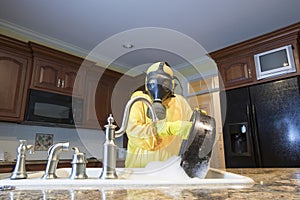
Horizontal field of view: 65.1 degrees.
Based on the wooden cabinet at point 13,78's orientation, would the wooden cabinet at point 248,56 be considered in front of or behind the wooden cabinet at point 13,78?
in front

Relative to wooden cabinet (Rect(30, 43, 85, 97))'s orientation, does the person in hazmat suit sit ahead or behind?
ahead

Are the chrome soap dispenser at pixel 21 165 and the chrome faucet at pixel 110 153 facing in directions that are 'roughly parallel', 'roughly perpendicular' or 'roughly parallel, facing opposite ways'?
roughly parallel

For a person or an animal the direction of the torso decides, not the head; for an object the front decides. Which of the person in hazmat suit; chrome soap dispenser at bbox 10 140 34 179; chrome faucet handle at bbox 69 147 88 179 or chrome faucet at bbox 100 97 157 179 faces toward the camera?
the person in hazmat suit

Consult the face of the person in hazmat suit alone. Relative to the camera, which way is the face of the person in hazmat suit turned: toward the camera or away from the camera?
toward the camera

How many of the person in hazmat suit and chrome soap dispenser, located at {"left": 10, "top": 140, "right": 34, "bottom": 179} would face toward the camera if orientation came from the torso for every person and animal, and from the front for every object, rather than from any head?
1

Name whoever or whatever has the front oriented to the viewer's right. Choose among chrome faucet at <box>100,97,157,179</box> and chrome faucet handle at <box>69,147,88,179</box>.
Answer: chrome faucet at <box>100,97,157,179</box>

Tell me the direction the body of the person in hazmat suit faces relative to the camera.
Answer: toward the camera
